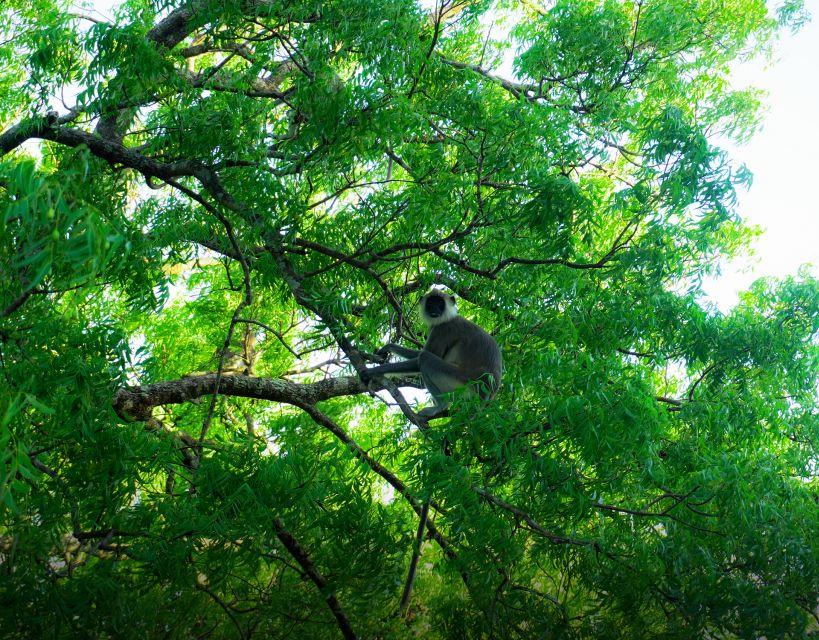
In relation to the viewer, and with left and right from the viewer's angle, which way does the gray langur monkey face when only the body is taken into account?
facing to the left of the viewer
